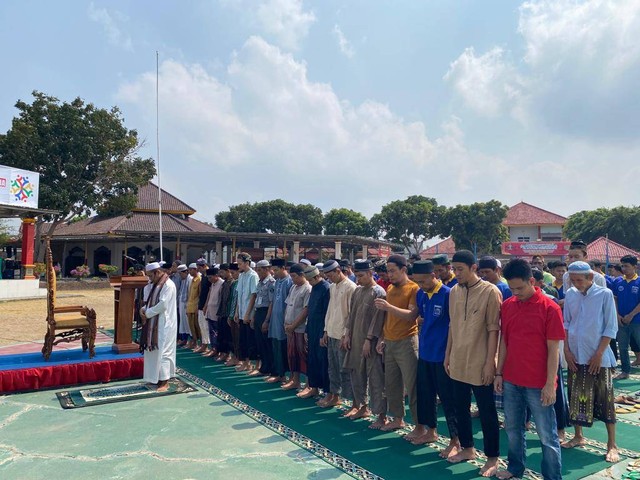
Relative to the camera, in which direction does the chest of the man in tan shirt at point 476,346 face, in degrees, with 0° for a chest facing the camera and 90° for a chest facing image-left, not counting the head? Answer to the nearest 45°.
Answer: approximately 45°

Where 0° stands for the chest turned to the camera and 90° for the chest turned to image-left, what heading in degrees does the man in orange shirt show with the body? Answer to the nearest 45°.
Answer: approximately 45°

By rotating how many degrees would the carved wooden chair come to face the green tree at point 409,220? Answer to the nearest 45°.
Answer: approximately 45° to its left

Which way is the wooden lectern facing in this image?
to the viewer's right

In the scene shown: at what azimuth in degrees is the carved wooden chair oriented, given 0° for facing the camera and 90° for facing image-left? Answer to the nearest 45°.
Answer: approximately 270°

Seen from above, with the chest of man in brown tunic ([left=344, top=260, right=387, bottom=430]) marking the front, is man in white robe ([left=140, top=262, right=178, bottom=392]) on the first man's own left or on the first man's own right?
on the first man's own right

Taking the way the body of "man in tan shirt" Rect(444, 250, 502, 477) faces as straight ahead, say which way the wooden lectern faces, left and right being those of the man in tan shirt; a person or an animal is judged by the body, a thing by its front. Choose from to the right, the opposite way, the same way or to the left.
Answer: the opposite way

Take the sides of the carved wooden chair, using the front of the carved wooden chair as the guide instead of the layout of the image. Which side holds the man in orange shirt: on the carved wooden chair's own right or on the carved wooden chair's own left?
on the carved wooden chair's own right

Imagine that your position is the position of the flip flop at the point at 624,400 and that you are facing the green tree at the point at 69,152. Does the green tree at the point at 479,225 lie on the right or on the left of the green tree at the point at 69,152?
right

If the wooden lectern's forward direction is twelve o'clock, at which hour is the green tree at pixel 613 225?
The green tree is roughly at 11 o'clock from the wooden lectern.

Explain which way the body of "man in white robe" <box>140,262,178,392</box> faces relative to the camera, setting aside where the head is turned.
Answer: to the viewer's left

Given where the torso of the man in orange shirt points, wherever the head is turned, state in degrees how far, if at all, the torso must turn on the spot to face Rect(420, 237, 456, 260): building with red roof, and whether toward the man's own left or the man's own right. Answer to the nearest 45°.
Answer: approximately 135° to the man's own right
